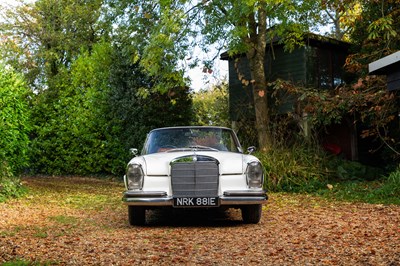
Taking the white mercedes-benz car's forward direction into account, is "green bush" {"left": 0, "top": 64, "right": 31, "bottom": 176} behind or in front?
behind

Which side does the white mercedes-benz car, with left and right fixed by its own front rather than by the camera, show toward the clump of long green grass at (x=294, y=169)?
back

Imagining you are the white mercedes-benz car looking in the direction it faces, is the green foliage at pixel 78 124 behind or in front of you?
behind

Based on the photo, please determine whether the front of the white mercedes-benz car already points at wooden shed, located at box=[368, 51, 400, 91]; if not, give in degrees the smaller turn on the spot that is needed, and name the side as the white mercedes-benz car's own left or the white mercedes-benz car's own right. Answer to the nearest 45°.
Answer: approximately 90° to the white mercedes-benz car's own left

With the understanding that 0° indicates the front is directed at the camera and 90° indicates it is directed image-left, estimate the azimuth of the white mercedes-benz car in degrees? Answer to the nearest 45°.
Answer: approximately 0°

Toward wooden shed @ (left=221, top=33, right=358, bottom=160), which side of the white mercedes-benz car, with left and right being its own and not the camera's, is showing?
back
